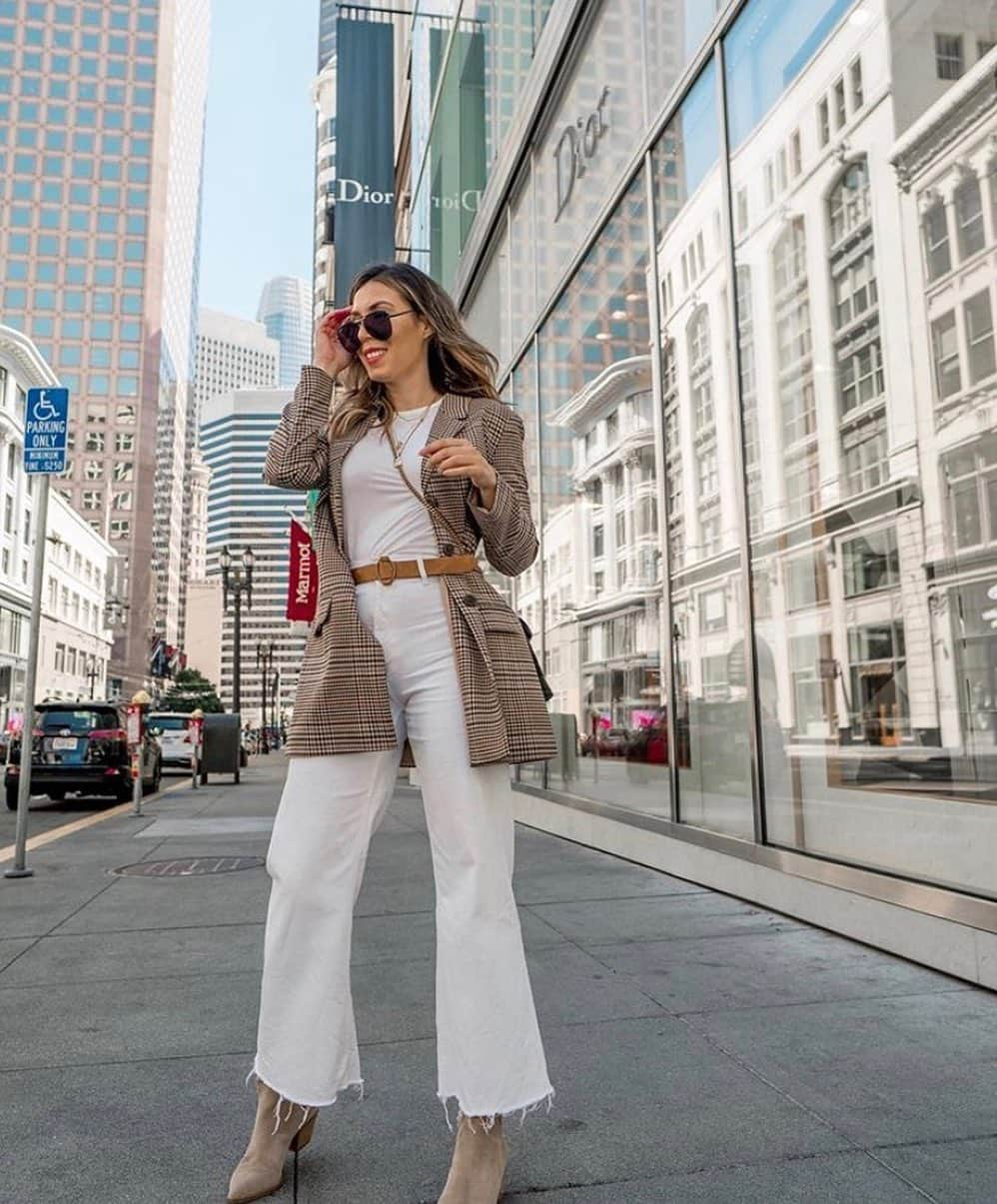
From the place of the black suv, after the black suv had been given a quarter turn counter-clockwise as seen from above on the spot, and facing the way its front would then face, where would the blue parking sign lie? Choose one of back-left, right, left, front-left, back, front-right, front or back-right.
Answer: left

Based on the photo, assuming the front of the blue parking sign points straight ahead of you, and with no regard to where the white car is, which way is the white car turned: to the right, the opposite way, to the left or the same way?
the opposite way

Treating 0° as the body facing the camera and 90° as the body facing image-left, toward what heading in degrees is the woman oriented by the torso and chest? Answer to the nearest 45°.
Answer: approximately 45°

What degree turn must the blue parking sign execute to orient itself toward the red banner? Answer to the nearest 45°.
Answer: approximately 135° to its left

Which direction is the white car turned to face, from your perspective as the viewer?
facing away from the viewer

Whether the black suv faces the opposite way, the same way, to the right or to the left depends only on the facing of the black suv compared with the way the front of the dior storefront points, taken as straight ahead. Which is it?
to the right

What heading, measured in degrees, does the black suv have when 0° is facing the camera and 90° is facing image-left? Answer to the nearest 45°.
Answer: approximately 180°
